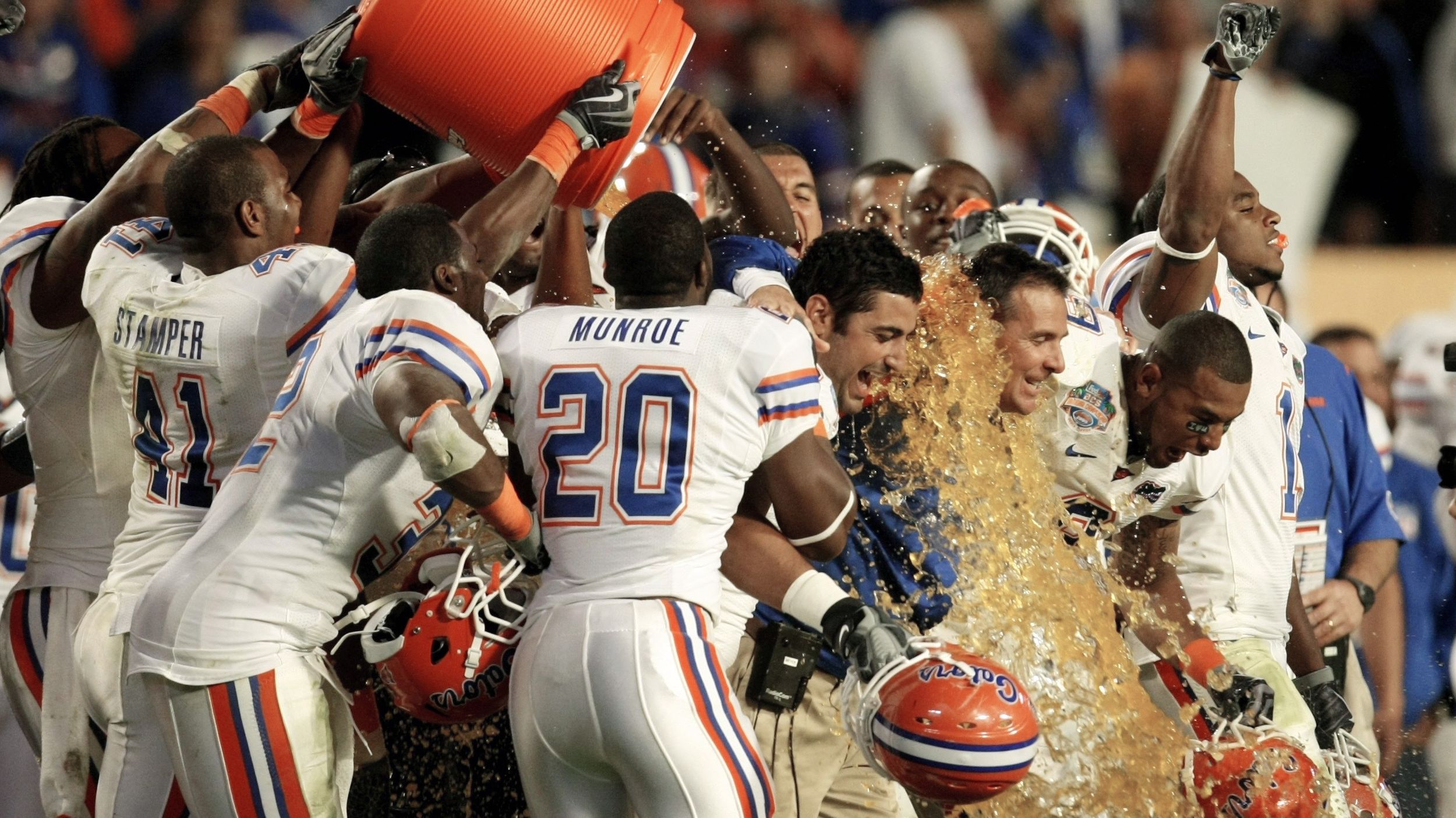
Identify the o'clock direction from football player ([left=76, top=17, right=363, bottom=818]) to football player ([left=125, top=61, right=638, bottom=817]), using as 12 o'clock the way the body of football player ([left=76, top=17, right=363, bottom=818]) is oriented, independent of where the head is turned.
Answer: football player ([left=125, top=61, right=638, bottom=817]) is roughly at 4 o'clock from football player ([left=76, top=17, right=363, bottom=818]).

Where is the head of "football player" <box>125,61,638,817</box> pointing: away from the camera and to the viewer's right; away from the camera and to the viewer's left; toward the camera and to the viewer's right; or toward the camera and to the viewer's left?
away from the camera and to the viewer's right

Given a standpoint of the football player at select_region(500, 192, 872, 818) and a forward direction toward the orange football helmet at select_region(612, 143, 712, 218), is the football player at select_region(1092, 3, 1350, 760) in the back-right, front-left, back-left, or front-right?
front-right

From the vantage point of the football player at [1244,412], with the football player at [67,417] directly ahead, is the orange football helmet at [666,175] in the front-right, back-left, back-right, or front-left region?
front-right

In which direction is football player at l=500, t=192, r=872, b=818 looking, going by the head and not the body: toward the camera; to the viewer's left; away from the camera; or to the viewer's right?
away from the camera

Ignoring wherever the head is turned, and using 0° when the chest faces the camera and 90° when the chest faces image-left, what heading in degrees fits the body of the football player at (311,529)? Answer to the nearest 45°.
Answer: approximately 270°

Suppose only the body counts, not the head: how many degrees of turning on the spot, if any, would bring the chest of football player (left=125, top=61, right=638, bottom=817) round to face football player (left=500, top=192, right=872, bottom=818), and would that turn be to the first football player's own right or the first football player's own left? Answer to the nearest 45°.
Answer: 0° — they already face them

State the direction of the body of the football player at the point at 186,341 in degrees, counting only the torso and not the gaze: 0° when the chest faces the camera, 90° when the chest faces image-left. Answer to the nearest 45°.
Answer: approximately 225°
